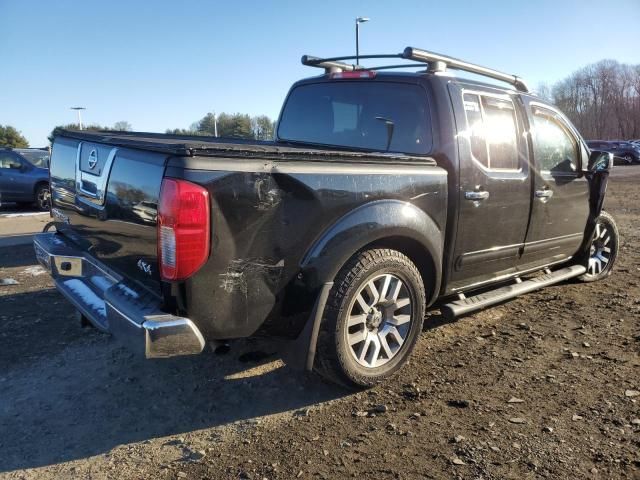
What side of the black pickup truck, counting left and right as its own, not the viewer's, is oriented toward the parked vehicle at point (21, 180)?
left

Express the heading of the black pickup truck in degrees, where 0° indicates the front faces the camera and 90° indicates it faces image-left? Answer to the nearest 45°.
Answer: approximately 225°
